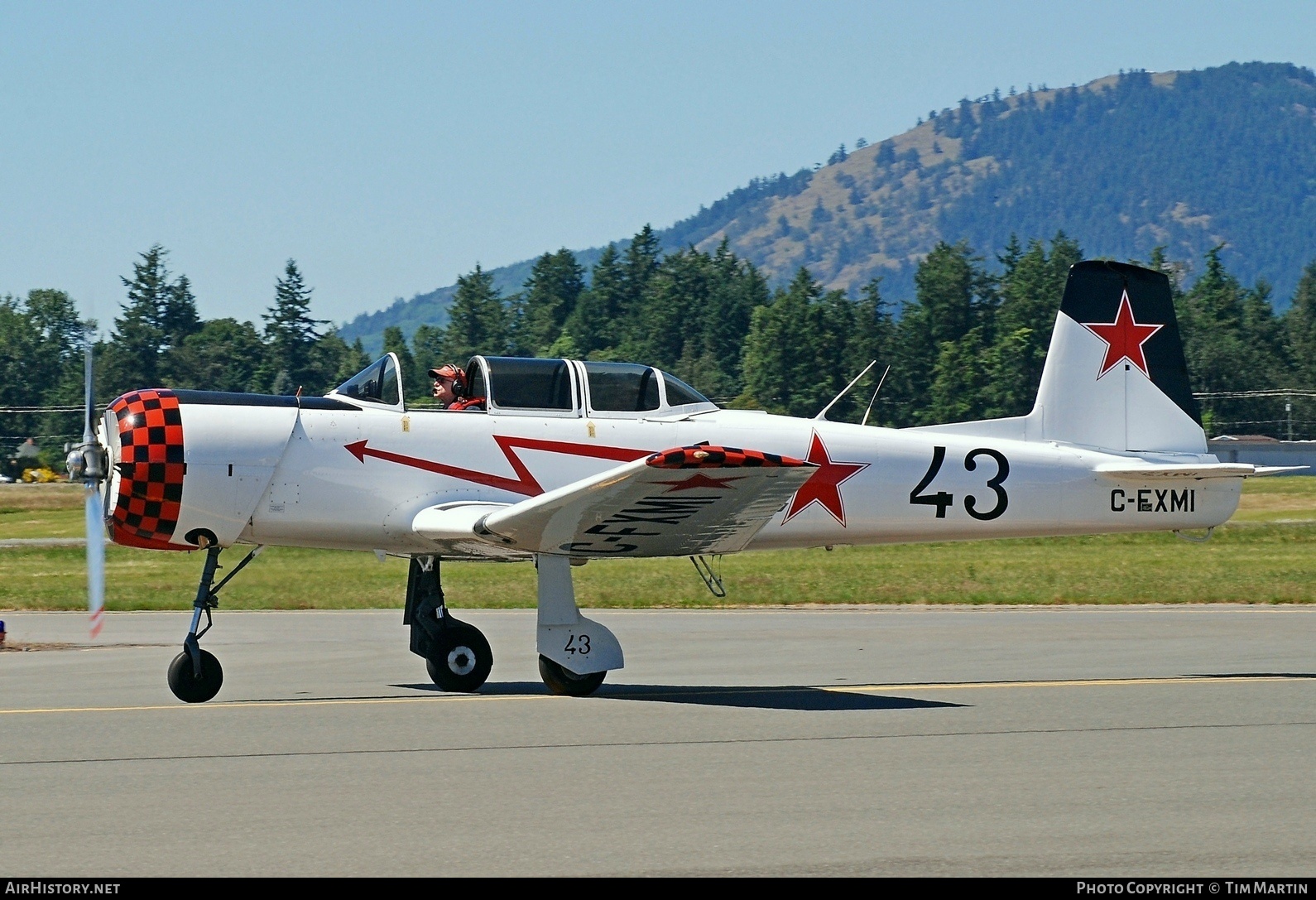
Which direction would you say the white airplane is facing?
to the viewer's left

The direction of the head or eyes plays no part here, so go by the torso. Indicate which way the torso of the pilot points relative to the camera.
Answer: to the viewer's left
